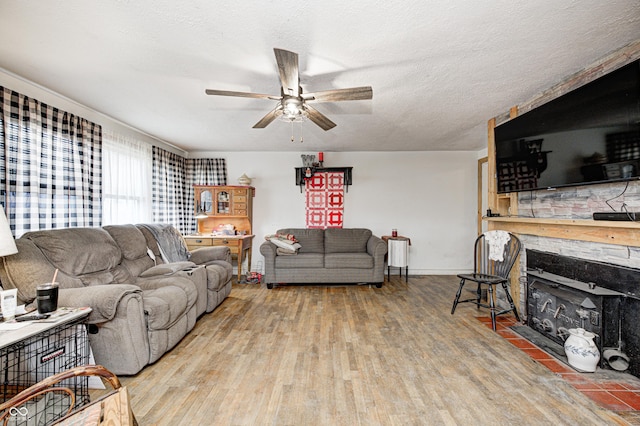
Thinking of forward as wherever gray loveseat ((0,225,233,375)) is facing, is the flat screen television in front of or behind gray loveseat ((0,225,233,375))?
in front

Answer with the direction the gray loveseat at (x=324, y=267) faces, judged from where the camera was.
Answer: facing the viewer

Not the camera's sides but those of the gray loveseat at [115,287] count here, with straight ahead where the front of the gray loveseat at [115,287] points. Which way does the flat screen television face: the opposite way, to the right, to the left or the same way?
the opposite way

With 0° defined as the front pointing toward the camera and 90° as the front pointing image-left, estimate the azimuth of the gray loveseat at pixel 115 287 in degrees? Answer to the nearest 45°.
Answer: approximately 315°

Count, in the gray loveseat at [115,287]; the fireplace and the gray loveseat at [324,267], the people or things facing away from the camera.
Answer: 0

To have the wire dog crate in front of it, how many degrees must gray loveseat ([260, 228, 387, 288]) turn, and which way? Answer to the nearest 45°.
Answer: approximately 45° to its right

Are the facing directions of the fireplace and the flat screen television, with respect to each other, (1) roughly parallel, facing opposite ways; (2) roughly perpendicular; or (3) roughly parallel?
roughly parallel

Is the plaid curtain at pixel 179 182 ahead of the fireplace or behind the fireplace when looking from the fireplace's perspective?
ahead

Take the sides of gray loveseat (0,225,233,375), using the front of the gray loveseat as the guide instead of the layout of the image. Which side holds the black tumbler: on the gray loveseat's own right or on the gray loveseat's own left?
on the gray loveseat's own right

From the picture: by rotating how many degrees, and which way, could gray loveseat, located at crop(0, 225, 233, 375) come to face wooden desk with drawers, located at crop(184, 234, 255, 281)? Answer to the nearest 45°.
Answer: approximately 90° to its left

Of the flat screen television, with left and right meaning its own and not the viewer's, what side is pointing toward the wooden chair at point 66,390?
front

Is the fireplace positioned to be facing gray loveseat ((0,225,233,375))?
yes

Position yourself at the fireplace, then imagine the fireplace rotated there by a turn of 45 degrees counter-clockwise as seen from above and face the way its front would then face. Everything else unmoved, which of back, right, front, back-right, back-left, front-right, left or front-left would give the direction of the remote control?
front-right

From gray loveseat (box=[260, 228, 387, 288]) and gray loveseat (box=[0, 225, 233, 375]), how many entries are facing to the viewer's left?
0

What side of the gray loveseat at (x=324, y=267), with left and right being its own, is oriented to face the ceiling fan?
front

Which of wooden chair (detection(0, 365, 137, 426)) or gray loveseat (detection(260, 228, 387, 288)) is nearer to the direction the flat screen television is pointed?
the wooden chair

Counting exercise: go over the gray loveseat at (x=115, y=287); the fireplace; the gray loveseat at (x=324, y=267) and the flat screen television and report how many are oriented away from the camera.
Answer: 0

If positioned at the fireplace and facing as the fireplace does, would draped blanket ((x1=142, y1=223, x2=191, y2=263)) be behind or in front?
in front

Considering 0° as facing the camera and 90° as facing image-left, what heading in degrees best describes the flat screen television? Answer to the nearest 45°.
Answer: approximately 45°

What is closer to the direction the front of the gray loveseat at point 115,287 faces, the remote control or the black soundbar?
the black soundbar

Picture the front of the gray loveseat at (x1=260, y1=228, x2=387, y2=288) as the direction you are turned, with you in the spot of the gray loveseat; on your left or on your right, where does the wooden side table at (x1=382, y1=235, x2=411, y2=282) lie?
on your left
